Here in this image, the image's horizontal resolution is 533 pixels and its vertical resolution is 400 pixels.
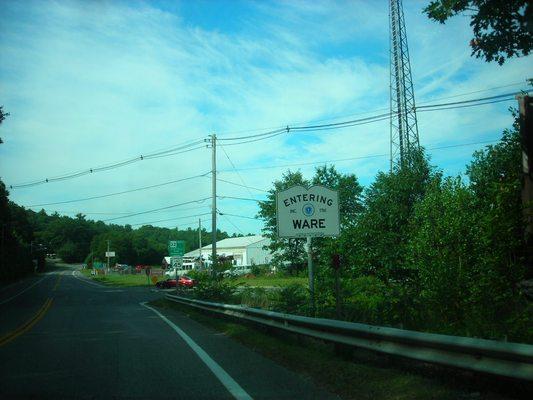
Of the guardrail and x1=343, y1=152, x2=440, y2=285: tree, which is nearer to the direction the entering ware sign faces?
the guardrail

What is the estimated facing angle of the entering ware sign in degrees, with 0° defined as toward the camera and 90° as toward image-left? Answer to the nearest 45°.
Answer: approximately 0°

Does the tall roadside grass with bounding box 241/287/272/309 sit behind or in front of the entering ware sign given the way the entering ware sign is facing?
behind

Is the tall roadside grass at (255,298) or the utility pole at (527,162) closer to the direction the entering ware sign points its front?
the utility pole

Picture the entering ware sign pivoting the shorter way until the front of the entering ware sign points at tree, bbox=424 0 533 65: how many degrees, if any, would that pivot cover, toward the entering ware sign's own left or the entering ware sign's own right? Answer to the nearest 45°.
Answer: approximately 45° to the entering ware sign's own left

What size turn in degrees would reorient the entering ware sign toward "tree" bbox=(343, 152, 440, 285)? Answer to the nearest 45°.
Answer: approximately 180°
